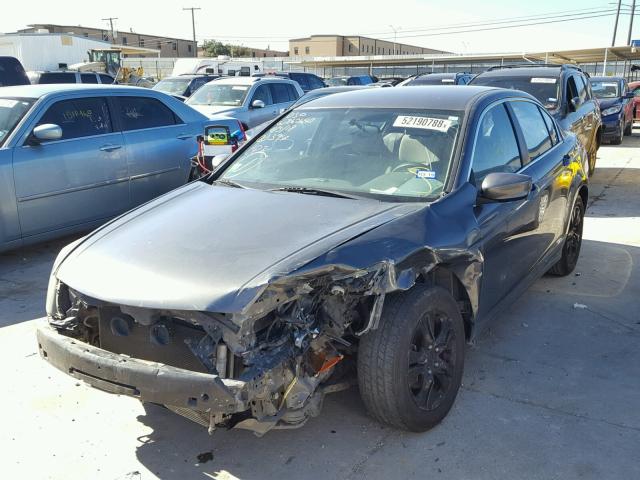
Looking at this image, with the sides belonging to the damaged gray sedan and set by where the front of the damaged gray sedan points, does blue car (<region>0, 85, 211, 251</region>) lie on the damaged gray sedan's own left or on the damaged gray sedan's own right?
on the damaged gray sedan's own right

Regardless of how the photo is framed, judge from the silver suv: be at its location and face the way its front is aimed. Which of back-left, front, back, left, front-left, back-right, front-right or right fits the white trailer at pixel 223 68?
back-right

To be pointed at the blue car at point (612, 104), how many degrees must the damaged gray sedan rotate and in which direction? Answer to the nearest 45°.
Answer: approximately 180°

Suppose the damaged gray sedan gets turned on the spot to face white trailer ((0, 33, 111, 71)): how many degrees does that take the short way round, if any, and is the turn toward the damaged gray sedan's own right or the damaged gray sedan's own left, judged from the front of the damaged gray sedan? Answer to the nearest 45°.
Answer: approximately 90° to the damaged gray sedan's own right

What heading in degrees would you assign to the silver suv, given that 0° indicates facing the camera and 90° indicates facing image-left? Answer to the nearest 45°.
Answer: approximately 45°

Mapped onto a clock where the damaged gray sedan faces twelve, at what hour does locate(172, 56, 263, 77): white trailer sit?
The white trailer is roughly at 4 o'clock from the damaged gray sedan.

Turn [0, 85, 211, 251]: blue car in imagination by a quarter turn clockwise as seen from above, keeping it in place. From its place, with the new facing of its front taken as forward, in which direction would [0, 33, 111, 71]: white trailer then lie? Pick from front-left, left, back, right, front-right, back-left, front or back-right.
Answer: front-right

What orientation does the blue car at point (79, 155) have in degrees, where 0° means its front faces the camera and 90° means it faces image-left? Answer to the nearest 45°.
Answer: approximately 45°

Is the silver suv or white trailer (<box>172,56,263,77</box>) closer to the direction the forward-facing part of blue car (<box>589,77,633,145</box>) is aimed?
the silver suv

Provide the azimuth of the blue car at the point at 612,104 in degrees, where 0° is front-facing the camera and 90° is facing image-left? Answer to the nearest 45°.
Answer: approximately 45°
